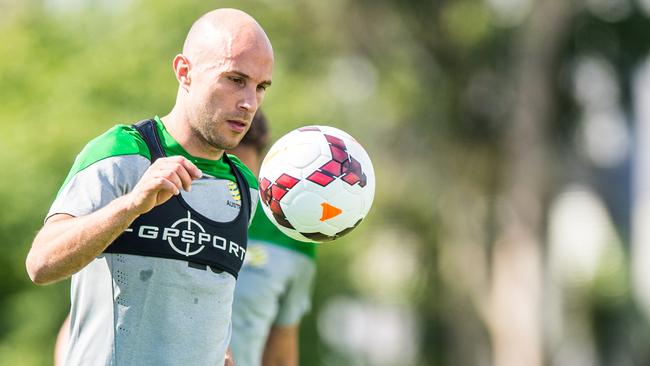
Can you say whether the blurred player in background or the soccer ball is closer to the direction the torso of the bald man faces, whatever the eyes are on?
the soccer ball

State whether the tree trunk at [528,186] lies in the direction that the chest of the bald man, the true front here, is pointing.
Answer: no

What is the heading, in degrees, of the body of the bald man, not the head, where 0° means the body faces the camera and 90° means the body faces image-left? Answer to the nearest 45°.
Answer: approximately 315°

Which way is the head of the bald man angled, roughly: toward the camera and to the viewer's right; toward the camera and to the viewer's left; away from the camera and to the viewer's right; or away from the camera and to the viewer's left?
toward the camera and to the viewer's right

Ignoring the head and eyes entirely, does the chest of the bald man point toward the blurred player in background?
no

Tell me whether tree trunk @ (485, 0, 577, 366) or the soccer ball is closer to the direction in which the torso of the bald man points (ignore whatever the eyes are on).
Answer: the soccer ball

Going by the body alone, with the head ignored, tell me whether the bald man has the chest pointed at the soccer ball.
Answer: no
